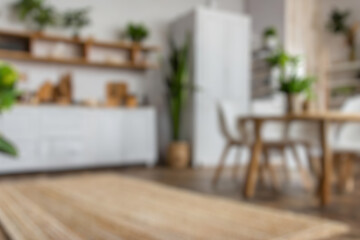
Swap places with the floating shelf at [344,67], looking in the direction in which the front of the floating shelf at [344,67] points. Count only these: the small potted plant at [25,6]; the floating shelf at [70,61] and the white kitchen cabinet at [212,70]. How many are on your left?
0

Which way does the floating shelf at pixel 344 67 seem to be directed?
toward the camera

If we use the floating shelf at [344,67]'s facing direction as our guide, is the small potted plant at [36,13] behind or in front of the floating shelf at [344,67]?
in front

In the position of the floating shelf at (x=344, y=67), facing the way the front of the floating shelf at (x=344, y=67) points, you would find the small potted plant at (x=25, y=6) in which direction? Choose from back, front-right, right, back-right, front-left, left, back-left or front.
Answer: front-right

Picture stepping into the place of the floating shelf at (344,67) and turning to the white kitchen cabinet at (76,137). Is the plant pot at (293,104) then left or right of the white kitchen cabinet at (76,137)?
left

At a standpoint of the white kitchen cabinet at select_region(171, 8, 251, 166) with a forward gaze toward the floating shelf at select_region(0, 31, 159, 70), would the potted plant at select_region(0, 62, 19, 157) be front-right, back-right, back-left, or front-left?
front-left

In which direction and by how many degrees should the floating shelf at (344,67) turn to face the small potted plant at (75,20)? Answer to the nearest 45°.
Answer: approximately 45° to its right

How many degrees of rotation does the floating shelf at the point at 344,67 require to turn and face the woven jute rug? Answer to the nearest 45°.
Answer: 0° — it already faces it

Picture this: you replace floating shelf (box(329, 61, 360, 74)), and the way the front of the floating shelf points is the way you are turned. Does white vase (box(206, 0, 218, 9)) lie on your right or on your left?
on your right

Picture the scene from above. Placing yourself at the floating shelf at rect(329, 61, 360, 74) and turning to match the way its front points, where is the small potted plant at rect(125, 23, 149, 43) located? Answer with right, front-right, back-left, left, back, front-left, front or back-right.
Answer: front-right

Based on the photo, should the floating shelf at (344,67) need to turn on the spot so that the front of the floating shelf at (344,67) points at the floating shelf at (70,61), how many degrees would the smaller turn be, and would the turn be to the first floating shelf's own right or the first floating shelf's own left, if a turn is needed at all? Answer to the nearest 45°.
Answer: approximately 45° to the first floating shelf's own right

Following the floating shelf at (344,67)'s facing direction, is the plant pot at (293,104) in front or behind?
in front

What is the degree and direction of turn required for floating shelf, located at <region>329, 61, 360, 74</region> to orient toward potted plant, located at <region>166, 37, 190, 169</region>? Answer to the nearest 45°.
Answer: approximately 45° to its right

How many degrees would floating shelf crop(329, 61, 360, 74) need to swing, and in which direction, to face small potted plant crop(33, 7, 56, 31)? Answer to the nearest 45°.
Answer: approximately 45° to its right
